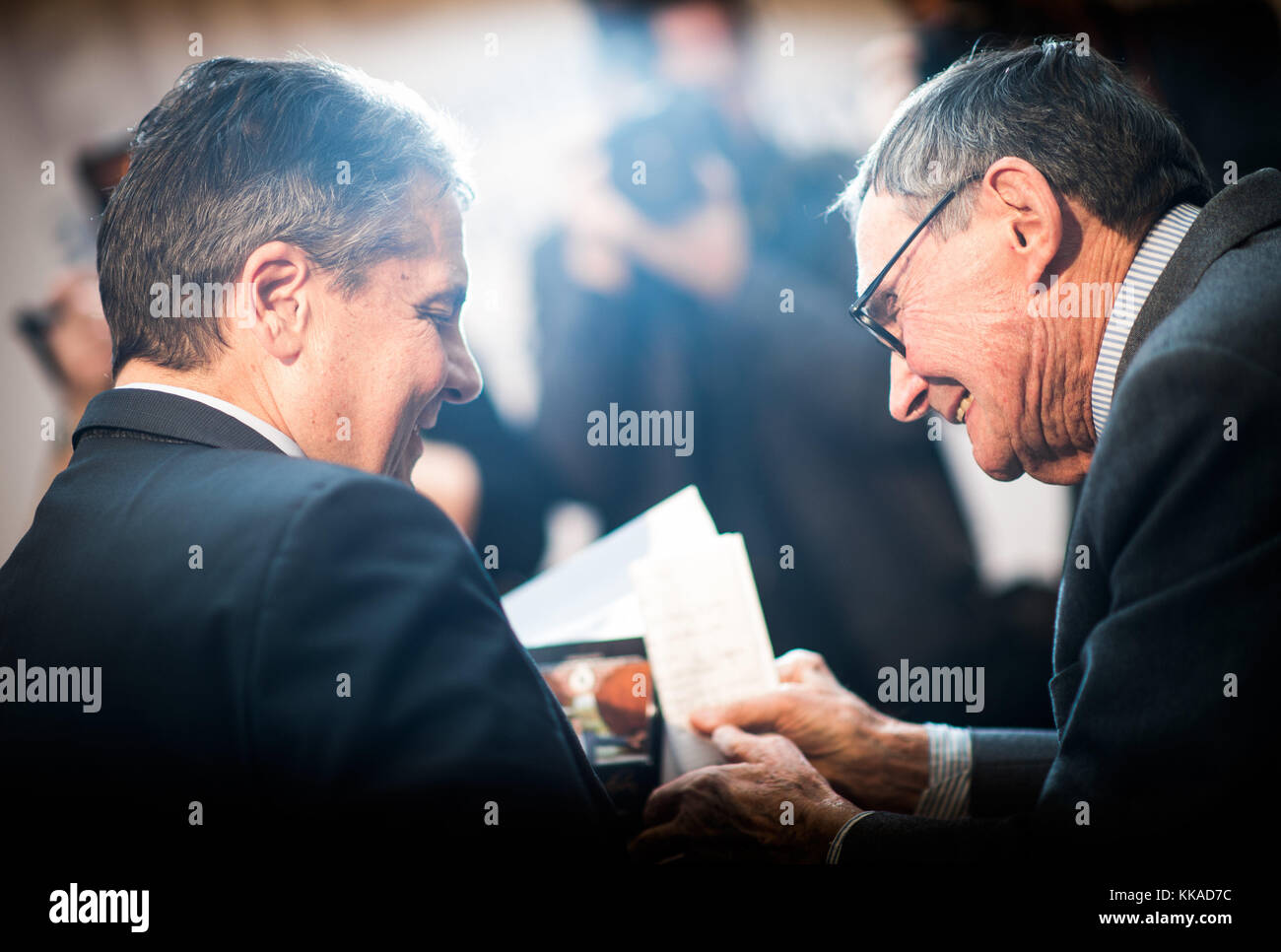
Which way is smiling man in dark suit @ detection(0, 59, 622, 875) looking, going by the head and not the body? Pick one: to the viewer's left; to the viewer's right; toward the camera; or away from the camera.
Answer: to the viewer's right

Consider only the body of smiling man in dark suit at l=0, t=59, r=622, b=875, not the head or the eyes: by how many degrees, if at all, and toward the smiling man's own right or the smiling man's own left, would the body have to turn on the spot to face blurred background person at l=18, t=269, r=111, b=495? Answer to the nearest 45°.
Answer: approximately 45° to the smiling man's own left

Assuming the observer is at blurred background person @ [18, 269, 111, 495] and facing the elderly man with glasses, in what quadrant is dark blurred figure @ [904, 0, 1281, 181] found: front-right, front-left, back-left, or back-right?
front-left

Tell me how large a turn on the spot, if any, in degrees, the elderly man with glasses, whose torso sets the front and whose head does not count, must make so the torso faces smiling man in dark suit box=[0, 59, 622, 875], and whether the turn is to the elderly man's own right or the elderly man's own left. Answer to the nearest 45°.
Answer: approximately 45° to the elderly man's own left

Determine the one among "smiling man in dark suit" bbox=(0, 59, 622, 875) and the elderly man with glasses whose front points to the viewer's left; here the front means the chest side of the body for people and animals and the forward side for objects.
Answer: the elderly man with glasses

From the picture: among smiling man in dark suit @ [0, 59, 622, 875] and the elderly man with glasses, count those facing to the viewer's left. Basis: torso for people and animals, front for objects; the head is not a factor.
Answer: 1

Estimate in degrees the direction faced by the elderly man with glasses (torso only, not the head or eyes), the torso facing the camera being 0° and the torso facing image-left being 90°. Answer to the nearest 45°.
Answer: approximately 90°

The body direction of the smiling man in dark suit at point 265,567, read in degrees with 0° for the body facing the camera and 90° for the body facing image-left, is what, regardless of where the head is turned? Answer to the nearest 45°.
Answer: approximately 225°

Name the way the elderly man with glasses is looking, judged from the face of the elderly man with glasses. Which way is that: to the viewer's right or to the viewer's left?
to the viewer's left

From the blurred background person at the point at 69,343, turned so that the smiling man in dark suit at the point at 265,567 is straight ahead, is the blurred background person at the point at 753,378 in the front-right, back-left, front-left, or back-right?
front-left

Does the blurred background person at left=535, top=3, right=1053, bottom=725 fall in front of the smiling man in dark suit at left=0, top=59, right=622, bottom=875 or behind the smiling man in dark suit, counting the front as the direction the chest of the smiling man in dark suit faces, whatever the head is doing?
in front
